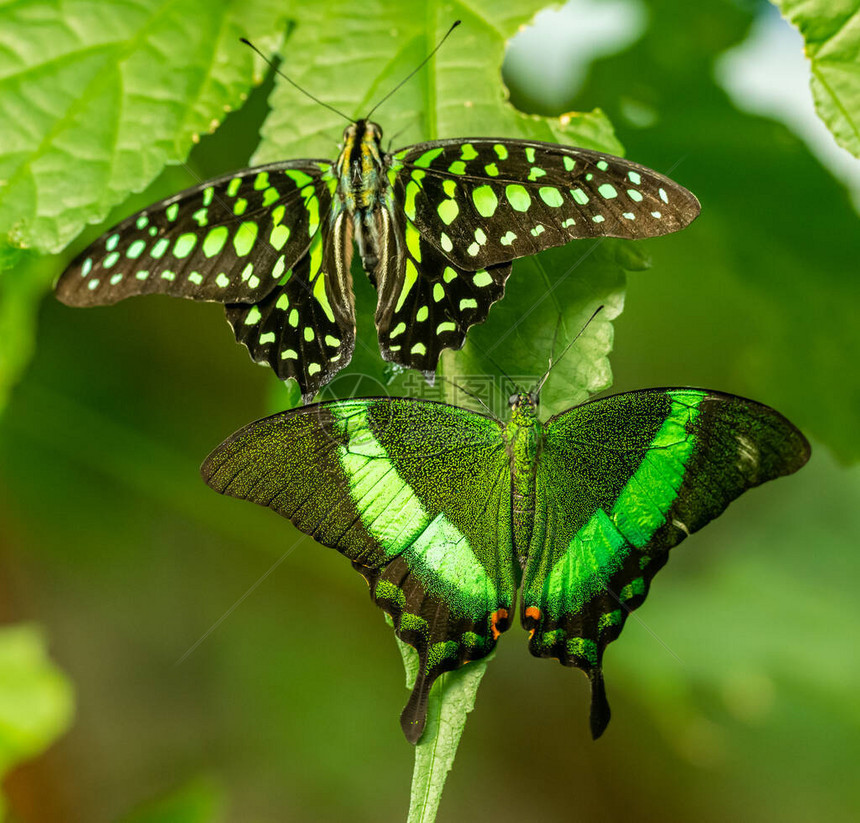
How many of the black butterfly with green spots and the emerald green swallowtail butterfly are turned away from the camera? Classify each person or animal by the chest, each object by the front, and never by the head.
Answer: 2

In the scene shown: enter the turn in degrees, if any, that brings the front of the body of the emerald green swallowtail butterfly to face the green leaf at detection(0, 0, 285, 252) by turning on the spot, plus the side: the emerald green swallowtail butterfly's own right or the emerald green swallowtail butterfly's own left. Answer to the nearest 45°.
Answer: approximately 90° to the emerald green swallowtail butterfly's own left

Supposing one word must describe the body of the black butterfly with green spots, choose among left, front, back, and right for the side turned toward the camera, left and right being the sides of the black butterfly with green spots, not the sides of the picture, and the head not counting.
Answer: back

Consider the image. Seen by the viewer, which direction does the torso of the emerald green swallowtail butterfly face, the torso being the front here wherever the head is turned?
away from the camera
